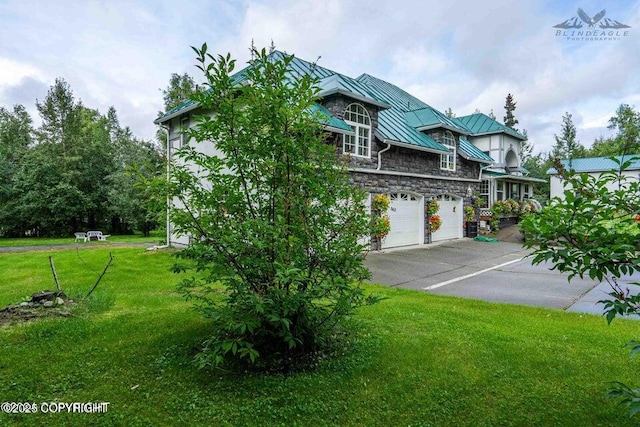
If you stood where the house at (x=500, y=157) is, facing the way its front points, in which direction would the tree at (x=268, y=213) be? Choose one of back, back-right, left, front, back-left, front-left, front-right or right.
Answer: front-right

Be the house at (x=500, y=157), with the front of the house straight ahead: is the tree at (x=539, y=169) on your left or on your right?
on your left

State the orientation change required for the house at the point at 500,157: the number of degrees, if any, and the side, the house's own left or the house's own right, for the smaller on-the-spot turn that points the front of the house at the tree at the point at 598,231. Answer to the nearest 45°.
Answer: approximately 45° to the house's own right

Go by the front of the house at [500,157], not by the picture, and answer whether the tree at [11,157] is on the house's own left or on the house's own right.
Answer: on the house's own right

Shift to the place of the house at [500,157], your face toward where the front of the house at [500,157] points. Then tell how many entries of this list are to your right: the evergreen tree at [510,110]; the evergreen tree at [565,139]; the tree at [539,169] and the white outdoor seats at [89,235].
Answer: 1

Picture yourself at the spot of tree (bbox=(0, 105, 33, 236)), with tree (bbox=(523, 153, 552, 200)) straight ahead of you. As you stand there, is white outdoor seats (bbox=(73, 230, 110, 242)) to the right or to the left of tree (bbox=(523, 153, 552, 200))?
right

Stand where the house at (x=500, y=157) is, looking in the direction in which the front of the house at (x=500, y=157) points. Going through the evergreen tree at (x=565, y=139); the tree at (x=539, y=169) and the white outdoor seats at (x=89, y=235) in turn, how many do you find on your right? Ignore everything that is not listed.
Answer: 1
